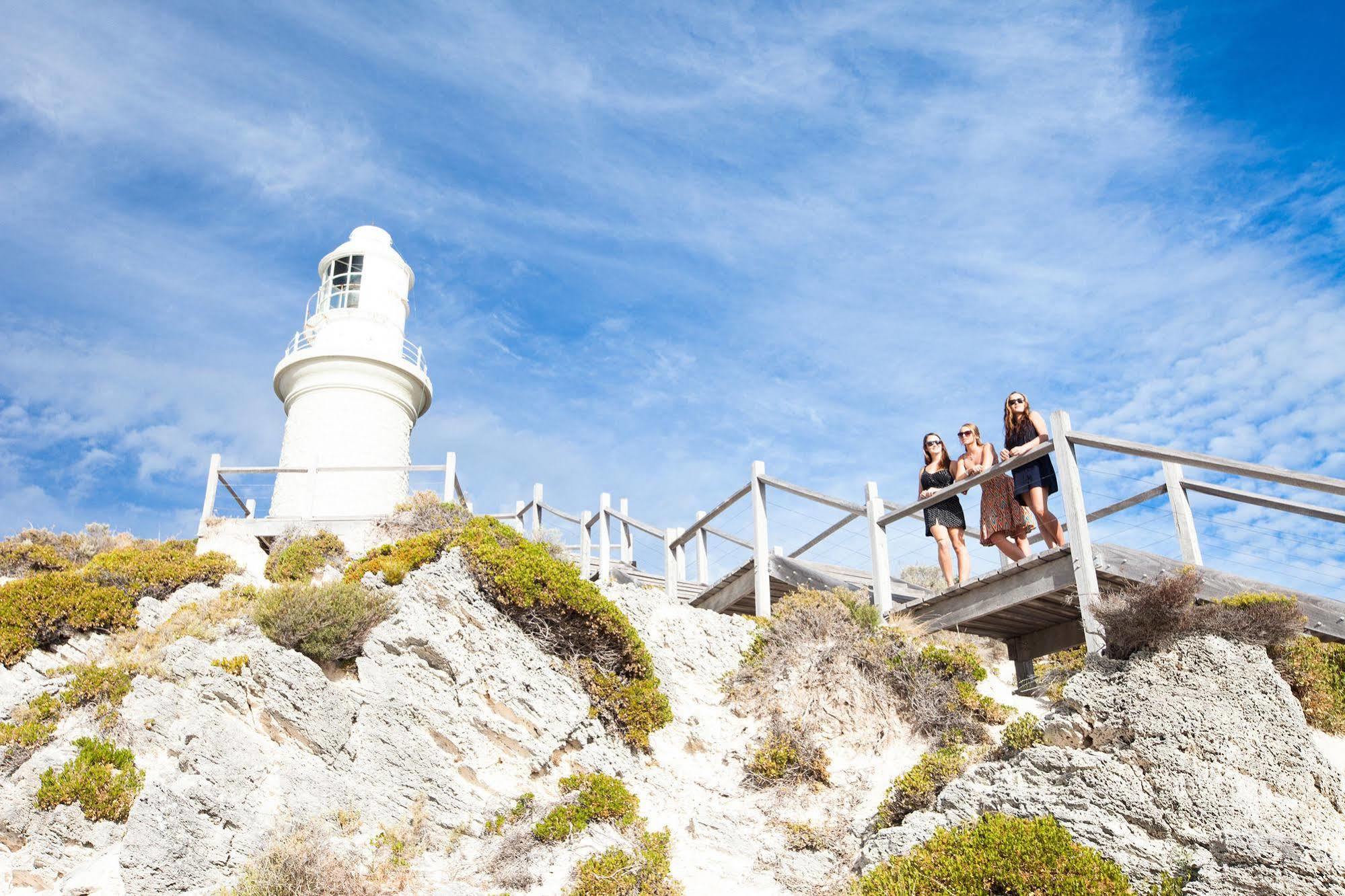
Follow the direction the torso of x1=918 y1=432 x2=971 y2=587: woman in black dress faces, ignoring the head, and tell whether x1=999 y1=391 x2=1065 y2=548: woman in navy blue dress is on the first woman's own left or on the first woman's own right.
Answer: on the first woman's own left

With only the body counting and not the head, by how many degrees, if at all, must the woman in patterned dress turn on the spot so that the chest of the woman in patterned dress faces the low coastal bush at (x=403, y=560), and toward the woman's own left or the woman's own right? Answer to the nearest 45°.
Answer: approximately 45° to the woman's own right

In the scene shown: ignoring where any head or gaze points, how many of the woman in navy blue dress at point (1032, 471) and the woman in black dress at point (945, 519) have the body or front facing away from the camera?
0

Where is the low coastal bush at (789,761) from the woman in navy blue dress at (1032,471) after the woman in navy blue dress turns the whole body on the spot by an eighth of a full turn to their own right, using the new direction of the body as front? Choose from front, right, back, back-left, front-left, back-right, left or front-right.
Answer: front

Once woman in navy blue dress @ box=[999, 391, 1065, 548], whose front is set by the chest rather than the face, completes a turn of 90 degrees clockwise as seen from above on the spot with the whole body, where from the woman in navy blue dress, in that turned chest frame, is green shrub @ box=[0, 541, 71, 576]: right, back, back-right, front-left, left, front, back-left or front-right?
front-left

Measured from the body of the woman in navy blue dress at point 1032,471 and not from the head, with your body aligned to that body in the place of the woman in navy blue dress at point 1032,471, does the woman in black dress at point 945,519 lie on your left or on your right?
on your right

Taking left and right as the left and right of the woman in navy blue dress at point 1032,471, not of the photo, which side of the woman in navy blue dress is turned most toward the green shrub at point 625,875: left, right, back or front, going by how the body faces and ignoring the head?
front

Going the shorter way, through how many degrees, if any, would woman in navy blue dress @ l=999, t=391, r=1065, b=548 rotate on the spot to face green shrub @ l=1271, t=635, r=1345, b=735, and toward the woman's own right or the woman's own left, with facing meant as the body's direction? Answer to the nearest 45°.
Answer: approximately 90° to the woman's own left

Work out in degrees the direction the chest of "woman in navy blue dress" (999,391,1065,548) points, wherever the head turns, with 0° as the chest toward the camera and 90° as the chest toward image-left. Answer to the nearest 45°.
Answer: approximately 45°

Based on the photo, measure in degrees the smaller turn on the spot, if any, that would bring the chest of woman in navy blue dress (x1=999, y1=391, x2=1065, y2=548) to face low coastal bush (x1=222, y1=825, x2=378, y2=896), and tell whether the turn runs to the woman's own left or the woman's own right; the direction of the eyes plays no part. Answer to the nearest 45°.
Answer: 0° — they already face it
